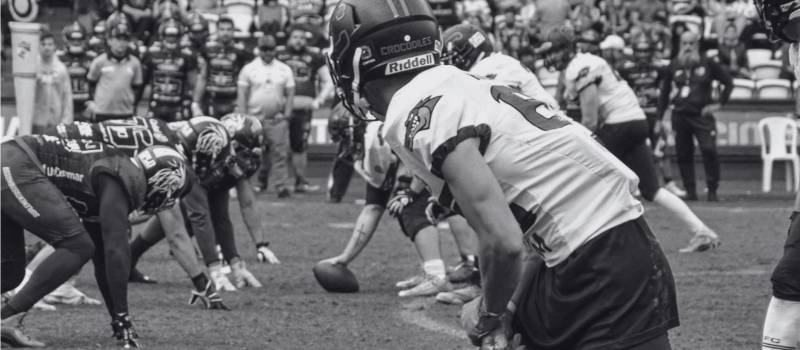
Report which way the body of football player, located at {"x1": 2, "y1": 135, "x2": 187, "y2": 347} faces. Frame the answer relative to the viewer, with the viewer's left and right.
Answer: facing to the right of the viewer

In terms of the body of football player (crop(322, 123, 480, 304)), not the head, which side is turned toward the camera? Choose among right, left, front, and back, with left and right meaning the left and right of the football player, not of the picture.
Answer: left

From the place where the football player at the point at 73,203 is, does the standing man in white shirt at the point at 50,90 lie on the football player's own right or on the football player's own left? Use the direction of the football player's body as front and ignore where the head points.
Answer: on the football player's own left

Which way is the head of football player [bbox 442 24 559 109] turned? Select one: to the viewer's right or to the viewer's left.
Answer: to the viewer's left

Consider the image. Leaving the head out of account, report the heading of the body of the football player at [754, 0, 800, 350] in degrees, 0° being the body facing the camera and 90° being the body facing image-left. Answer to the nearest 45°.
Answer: approximately 90°
